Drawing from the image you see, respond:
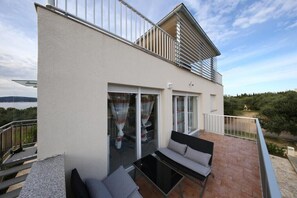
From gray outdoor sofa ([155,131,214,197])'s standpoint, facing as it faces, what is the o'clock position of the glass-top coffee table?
The glass-top coffee table is roughly at 12 o'clock from the gray outdoor sofa.

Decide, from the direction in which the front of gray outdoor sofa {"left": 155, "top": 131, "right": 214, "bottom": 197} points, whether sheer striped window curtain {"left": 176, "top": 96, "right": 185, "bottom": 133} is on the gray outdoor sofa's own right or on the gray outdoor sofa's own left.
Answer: on the gray outdoor sofa's own right

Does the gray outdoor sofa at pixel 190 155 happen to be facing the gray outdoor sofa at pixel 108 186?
yes

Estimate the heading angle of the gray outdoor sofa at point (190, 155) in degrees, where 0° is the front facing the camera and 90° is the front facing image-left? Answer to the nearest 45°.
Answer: approximately 45°

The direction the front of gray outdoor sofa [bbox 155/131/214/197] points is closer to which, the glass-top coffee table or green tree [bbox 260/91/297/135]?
the glass-top coffee table

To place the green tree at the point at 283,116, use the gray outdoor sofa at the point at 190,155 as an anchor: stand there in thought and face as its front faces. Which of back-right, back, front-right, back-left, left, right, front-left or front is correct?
back
